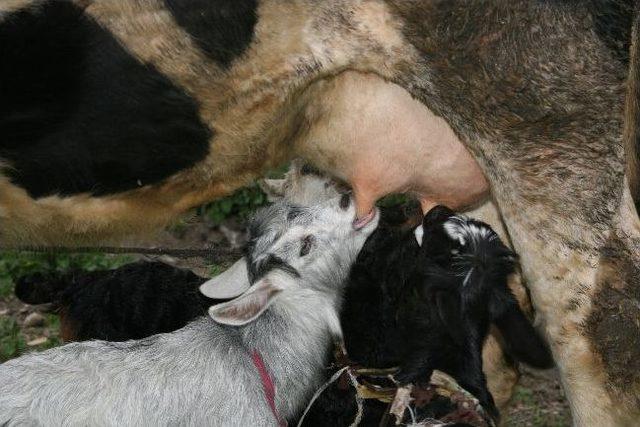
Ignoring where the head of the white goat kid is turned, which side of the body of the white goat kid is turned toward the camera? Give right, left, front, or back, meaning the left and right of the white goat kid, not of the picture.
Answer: right

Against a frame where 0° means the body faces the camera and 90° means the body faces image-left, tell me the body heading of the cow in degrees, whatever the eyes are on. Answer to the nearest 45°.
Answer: approximately 90°

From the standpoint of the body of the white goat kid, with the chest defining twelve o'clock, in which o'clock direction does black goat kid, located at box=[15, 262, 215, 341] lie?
The black goat kid is roughly at 8 o'clock from the white goat kid.

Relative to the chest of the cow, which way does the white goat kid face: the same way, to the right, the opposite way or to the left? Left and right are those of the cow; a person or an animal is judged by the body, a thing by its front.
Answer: the opposite way
